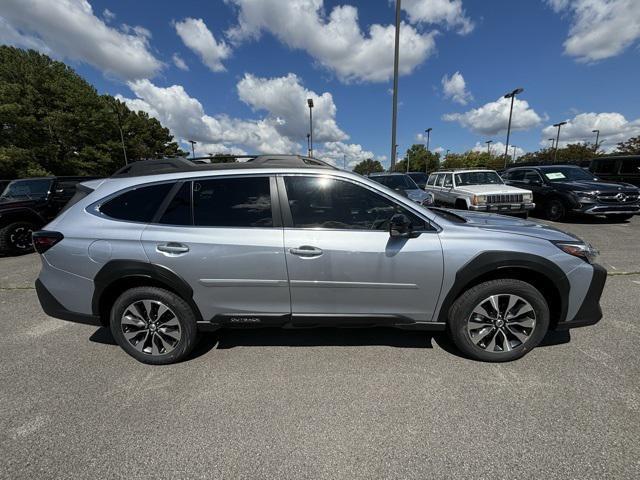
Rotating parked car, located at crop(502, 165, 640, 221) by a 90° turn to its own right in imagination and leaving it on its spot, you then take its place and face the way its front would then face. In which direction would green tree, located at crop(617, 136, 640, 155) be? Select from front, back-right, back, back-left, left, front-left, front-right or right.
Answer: back-right

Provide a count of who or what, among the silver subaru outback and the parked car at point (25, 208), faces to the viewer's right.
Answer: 1

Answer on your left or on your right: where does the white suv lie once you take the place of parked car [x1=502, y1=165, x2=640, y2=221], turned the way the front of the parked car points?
on your right

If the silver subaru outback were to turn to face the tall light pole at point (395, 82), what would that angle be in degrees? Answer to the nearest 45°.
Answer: approximately 90° to its left

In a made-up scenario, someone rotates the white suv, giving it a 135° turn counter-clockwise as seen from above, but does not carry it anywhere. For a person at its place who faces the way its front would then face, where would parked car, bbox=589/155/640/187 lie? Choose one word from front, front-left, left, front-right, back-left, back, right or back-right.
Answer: front-right

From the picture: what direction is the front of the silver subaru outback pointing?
to the viewer's right

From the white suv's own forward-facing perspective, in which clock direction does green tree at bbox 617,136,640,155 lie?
The green tree is roughly at 8 o'clock from the white suv.

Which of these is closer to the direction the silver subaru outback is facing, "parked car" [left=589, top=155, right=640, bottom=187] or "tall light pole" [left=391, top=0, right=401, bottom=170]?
the parked car

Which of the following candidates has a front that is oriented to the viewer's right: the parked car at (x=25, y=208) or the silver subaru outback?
the silver subaru outback
